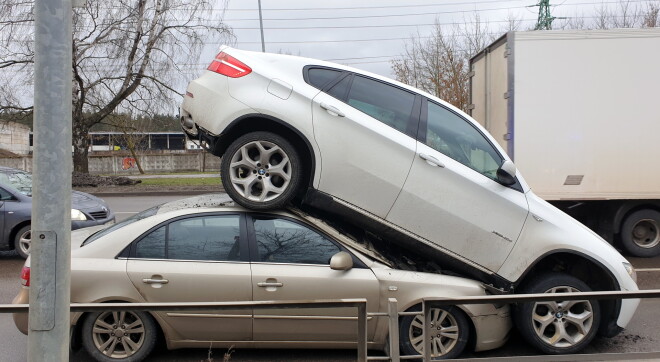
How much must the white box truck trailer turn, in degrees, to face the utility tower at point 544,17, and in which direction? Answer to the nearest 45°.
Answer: approximately 90° to its left

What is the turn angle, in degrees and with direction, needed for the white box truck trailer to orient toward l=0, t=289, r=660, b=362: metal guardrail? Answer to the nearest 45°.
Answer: approximately 90° to its right

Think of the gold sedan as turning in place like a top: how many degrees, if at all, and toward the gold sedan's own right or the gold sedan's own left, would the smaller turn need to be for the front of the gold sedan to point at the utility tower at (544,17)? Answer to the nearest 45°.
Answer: approximately 45° to the gold sedan's own left

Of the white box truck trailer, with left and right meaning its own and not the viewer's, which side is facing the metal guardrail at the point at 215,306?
right

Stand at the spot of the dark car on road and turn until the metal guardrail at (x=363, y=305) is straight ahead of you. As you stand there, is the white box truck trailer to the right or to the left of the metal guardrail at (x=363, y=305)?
left

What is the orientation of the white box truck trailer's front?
to the viewer's right

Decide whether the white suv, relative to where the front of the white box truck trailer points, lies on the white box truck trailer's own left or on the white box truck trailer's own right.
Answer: on the white box truck trailer's own right

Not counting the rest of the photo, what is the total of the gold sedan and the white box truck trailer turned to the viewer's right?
2

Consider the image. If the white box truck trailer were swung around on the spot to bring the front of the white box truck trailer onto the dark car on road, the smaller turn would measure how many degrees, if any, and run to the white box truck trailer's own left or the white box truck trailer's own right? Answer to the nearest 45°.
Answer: approximately 180°

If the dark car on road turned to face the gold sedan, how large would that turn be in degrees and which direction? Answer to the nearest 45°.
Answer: approximately 45° to its right

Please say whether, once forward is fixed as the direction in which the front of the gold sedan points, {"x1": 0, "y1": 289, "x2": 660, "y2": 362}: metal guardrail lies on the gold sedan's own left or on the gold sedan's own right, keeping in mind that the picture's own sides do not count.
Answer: on the gold sedan's own right

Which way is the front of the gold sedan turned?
to the viewer's right

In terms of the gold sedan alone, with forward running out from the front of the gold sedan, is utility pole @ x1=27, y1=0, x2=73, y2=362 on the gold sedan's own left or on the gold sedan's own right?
on the gold sedan's own right

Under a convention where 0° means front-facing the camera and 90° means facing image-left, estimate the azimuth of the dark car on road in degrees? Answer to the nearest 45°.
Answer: approximately 315°
